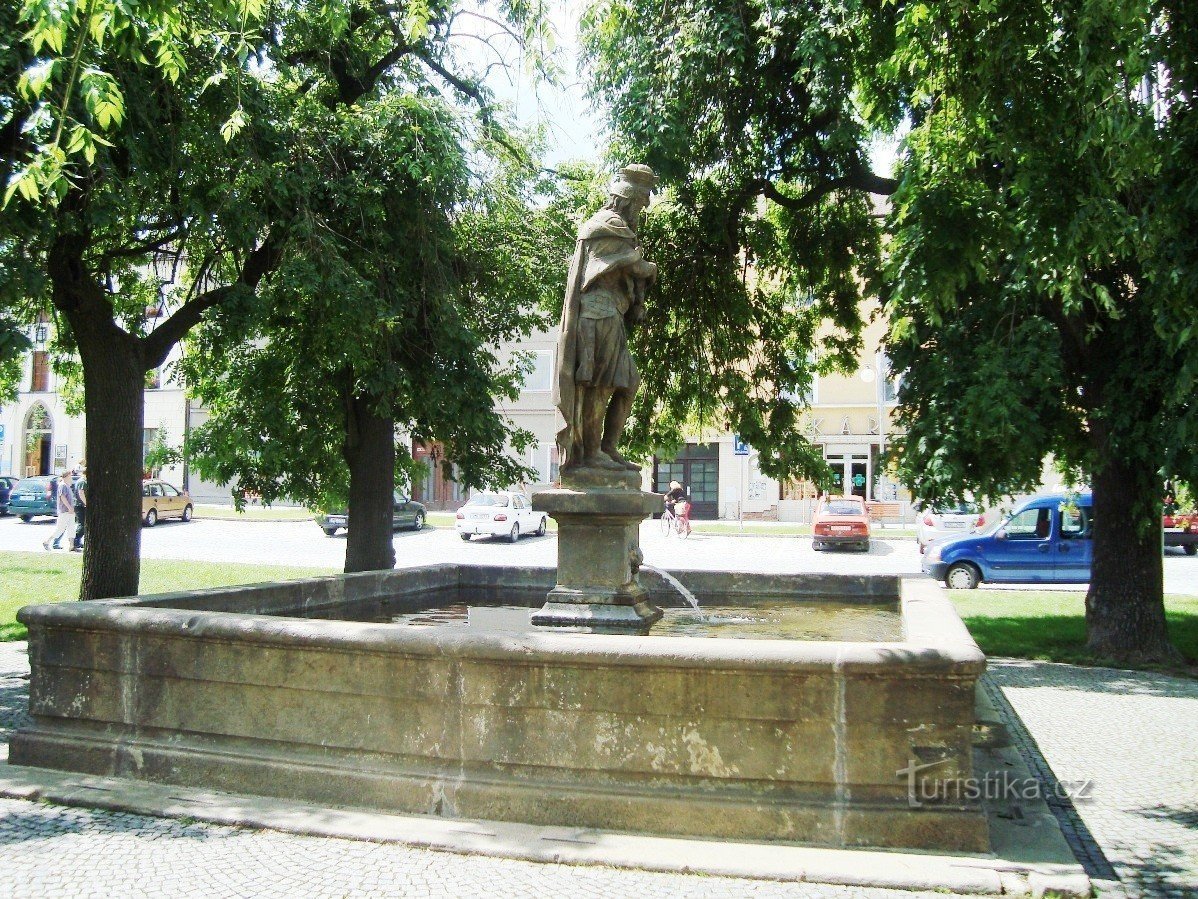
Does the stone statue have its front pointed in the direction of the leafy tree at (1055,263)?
yes

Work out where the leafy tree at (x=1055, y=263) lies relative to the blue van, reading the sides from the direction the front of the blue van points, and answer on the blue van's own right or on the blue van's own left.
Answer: on the blue van's own left

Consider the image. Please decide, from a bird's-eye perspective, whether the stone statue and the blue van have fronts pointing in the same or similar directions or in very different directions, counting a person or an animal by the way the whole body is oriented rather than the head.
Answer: very different directions

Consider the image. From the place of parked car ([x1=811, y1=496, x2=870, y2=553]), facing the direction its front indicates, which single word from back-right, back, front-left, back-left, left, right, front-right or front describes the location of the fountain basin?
back

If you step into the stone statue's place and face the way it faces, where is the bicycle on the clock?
The bicycle is roughly at 9 o'clock from the stone statue.

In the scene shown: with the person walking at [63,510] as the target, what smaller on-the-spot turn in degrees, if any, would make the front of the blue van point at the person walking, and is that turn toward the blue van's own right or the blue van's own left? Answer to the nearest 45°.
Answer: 0° — it already faces them

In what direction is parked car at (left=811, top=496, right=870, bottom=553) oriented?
away from the camera

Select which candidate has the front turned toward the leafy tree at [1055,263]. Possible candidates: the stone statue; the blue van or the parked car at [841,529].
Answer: the stone statue

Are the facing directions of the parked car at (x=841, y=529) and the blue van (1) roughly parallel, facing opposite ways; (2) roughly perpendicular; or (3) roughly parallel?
roughly perpendicular

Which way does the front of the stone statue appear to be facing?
to the viewer's right

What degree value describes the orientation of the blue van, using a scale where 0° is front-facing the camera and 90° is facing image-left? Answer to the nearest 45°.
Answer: approximately 90°

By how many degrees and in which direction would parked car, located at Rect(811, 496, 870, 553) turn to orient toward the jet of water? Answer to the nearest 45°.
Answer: approximately 180°

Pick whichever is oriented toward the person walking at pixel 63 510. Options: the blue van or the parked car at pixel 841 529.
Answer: the blue van

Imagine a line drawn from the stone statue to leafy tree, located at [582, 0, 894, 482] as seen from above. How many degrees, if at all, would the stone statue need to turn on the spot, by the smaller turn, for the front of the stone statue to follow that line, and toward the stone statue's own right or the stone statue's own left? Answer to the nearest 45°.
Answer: approximately 90° to the stone statue's own left
